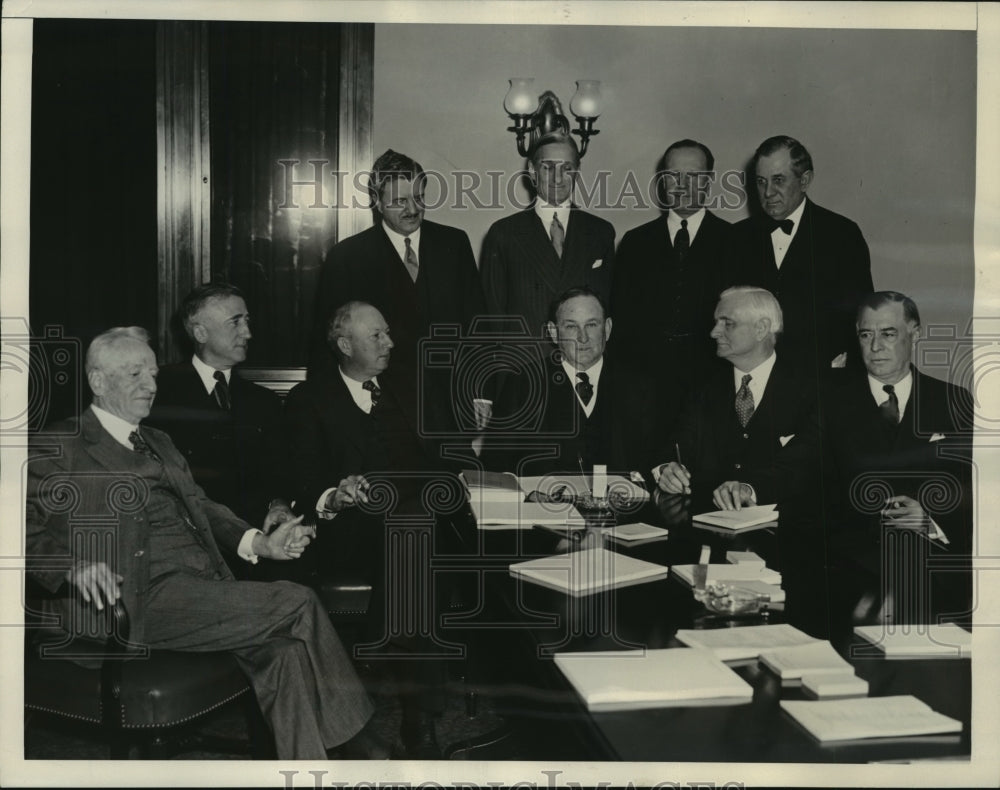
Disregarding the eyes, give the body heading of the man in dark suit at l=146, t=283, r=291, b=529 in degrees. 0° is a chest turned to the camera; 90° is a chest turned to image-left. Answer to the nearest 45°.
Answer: approximately 315°

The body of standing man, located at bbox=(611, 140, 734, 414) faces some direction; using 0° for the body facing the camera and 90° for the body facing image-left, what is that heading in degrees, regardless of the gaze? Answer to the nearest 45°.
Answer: approximately 0°

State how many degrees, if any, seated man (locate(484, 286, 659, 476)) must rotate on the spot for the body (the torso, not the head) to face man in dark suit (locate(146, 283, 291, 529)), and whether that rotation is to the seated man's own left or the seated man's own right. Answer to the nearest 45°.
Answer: approximately 90° to the seated man's own right

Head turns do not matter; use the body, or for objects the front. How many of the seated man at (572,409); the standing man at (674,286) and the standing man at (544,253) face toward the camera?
3

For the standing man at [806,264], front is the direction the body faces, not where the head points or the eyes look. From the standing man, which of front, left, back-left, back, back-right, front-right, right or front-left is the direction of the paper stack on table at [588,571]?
front

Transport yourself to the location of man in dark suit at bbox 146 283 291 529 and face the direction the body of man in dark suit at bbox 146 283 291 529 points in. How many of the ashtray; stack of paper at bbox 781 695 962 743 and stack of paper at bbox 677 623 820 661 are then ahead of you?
3

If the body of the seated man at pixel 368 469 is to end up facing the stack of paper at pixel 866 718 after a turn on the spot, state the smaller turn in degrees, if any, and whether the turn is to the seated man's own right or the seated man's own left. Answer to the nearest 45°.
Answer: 0° — they already face it

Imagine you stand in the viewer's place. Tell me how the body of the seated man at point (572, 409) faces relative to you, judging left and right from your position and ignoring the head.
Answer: facing the viewer

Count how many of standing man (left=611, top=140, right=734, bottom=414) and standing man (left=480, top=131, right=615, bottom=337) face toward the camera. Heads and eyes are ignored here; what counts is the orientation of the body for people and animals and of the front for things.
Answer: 2

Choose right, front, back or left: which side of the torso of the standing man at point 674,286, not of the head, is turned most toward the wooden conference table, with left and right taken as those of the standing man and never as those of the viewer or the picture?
front

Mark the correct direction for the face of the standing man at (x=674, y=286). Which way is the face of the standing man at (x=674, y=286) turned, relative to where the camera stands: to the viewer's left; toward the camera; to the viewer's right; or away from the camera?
toward the camera

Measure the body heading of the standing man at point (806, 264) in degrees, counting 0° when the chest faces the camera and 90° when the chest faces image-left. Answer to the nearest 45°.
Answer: approximately 45°

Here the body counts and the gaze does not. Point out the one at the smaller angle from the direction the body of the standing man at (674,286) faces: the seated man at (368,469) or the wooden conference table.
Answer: the wooden conference table

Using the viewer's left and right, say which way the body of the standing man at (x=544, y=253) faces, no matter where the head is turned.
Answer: facing the viewer
